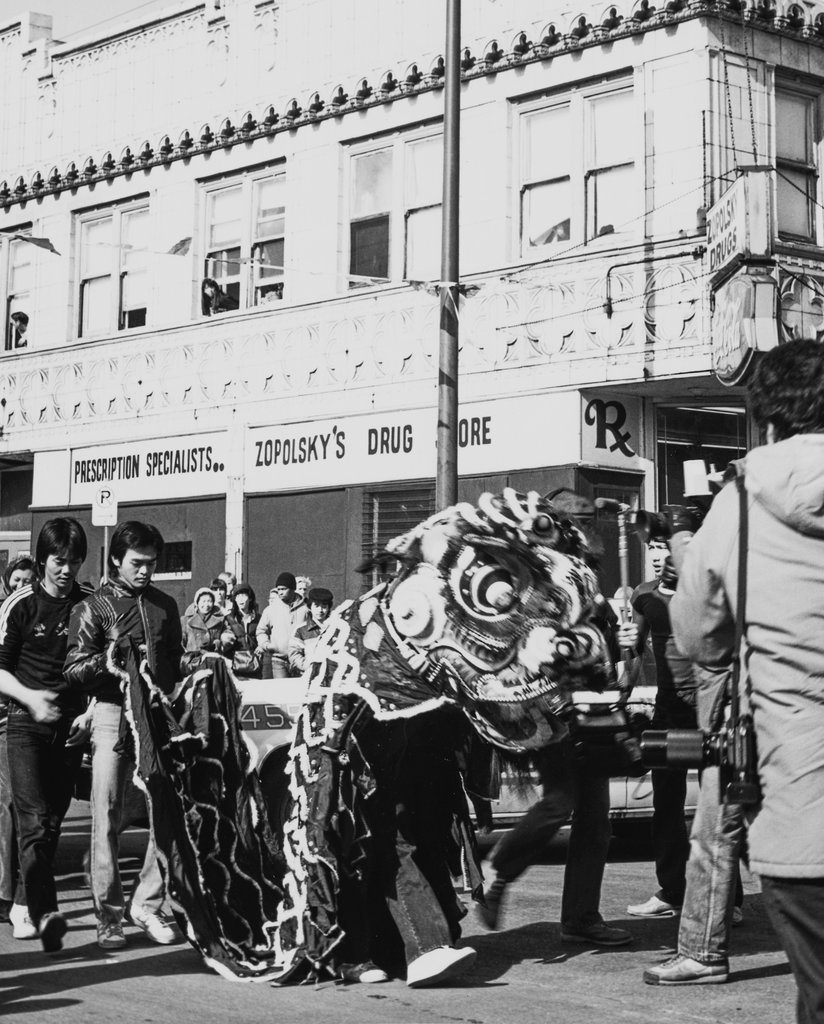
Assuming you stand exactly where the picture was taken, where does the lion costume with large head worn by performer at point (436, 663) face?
facing to the right of the viewer

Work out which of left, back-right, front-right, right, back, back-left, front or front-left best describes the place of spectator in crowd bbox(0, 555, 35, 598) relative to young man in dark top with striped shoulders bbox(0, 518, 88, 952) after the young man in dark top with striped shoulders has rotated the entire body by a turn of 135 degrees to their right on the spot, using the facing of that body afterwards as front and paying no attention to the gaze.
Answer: right

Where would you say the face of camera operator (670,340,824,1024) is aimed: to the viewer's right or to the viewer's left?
to the viewer's left

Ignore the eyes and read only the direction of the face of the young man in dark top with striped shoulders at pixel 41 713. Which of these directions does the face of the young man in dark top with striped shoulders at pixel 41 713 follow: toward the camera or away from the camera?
toward the camera

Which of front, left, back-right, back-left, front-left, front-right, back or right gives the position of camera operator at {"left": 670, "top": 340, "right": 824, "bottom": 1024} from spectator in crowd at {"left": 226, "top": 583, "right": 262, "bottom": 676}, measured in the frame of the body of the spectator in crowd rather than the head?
front

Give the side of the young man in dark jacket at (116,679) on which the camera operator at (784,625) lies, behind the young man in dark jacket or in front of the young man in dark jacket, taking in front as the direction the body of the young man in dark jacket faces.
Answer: in front

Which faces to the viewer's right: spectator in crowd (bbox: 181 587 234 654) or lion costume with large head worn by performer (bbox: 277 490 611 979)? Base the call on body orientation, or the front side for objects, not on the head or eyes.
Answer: the lion costume with large head worn by performer

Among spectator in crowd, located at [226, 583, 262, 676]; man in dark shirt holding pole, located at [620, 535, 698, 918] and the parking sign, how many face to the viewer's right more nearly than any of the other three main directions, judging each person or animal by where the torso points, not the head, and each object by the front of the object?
0

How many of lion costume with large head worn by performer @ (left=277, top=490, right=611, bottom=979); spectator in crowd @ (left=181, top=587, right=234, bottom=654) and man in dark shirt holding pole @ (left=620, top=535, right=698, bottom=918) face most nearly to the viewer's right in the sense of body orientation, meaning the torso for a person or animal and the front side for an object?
1

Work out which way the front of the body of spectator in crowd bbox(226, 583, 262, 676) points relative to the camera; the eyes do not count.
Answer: toward the camera

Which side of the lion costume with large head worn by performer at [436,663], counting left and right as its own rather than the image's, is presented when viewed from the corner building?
left

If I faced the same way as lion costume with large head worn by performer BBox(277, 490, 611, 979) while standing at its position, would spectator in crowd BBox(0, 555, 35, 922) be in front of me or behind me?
behind

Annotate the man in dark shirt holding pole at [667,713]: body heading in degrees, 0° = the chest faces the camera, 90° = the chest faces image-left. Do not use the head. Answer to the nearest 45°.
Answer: approximately 45°

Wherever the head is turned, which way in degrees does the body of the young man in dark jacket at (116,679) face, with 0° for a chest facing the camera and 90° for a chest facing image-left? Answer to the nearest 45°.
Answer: approximately 315°

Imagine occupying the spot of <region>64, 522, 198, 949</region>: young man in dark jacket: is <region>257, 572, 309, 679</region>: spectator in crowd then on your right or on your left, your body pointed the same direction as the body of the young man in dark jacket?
on your left

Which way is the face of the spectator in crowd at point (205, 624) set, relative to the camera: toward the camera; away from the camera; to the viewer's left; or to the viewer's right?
toward the camera

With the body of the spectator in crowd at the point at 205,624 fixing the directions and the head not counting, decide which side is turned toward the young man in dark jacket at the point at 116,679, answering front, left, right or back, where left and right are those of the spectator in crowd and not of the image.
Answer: front
